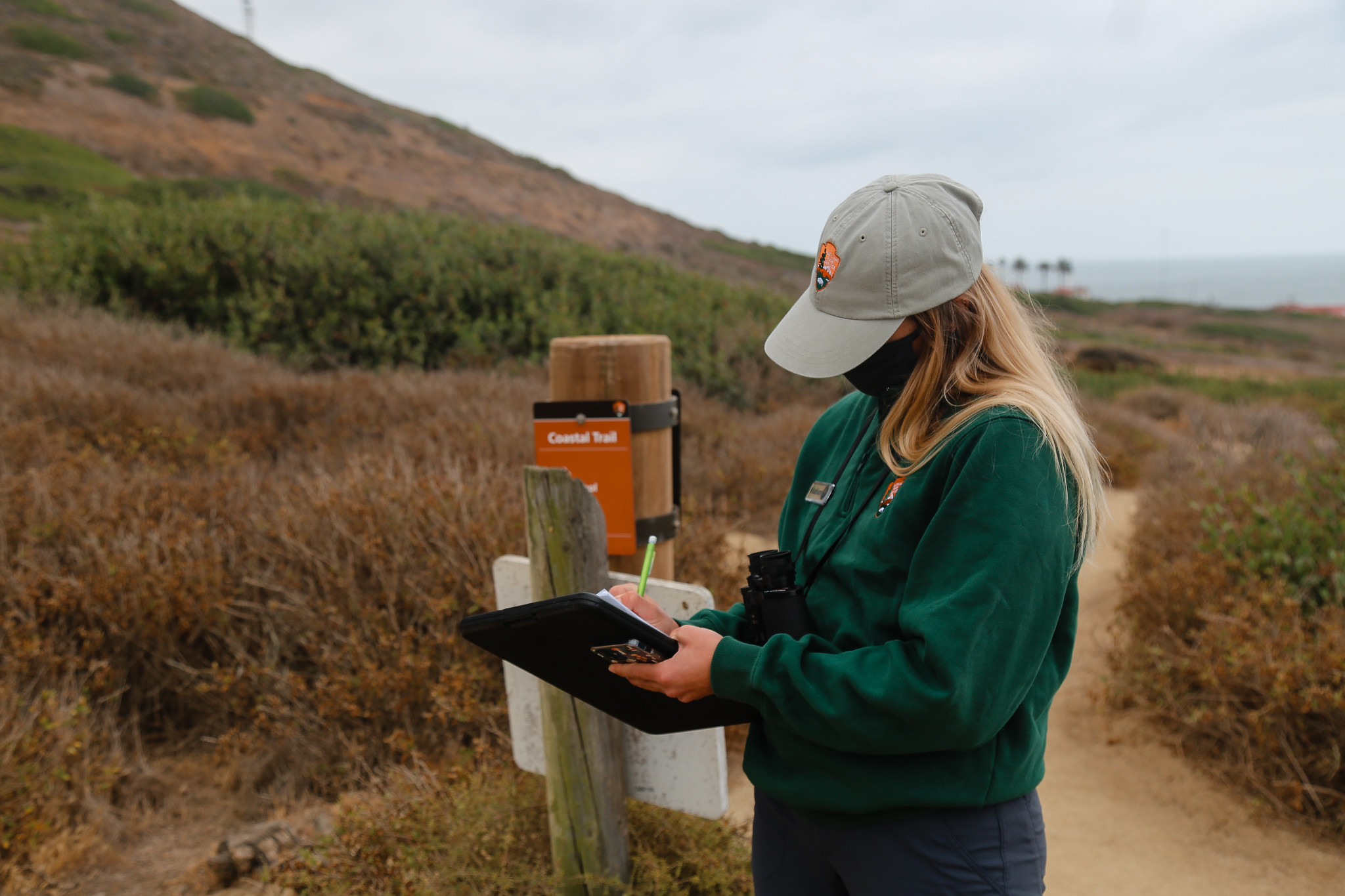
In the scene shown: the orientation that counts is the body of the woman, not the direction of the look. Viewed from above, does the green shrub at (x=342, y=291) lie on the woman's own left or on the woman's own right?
on the woman's own right

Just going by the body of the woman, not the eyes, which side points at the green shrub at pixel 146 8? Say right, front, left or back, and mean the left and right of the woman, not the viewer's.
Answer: right

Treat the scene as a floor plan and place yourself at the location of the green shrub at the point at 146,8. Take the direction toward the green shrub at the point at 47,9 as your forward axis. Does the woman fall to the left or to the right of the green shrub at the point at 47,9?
left

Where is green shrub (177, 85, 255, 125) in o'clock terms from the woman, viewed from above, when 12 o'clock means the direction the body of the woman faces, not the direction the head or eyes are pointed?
The green shrub is roughly at 3 o'clock from the woman.

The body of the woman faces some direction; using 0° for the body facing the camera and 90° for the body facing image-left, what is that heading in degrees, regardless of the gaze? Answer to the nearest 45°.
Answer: approximately 45°

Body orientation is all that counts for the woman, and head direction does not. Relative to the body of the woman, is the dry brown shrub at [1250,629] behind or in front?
behind

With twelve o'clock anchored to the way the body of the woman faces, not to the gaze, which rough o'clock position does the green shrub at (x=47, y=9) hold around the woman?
The green shrub is roughly at 3 o'clock from the woman.
